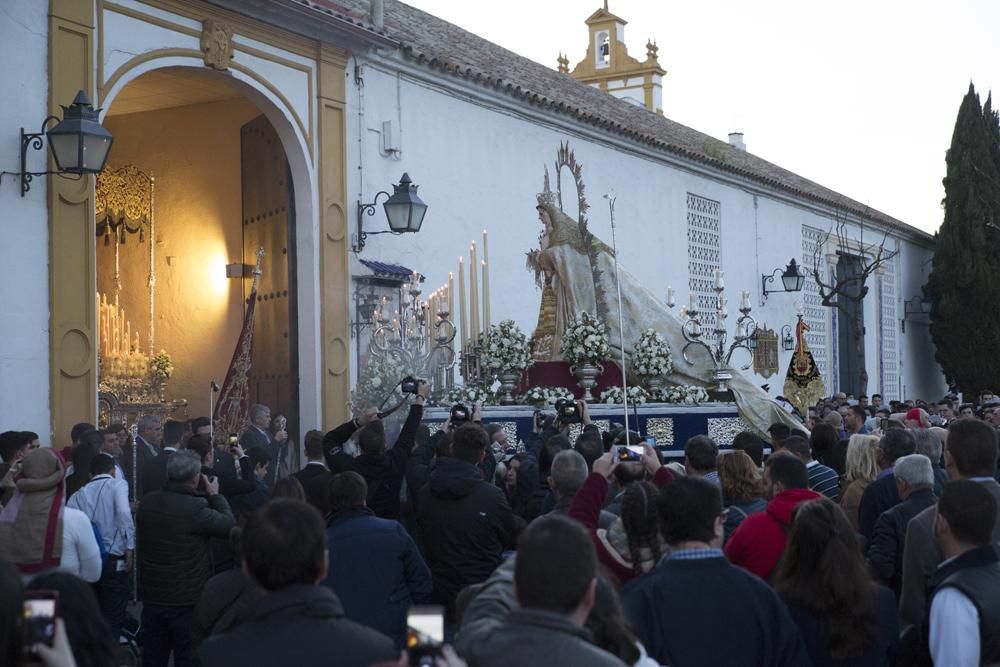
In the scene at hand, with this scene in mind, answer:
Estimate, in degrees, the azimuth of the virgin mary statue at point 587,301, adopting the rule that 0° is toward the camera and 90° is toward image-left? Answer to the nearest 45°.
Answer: approximately 90°

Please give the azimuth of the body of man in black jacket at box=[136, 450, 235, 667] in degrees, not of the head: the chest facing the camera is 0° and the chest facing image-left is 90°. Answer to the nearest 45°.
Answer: approximately 225°

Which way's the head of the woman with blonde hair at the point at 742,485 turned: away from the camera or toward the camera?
away from the camera

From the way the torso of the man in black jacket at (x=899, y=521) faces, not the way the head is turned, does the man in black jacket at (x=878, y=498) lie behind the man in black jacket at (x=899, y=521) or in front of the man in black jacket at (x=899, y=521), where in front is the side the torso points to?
in front

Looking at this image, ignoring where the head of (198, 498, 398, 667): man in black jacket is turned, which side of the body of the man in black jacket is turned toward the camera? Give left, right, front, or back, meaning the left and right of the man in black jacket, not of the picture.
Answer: back

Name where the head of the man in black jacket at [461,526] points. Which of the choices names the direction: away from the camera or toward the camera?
away from the camera

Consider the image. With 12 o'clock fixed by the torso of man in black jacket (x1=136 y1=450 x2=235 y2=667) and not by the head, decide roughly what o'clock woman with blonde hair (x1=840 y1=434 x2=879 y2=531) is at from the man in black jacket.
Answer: The woman with blonde hair is roughly at 2 o'clock from the man in black jacket.

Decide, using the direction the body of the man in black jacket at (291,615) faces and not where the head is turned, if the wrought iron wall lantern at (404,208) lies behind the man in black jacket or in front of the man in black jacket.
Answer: in front

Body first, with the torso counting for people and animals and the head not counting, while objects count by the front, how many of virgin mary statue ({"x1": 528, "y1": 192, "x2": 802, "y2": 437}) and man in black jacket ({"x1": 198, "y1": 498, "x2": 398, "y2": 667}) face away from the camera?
1

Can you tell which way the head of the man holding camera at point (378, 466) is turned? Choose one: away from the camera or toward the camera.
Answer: away from the camera

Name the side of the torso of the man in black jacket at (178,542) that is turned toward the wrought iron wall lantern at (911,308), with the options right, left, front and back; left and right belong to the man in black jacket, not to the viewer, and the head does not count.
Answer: front

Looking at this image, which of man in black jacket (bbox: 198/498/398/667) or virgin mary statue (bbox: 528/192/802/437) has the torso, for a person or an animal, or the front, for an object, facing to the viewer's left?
the virgin mary statue

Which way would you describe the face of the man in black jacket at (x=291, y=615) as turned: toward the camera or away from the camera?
away from the camera
